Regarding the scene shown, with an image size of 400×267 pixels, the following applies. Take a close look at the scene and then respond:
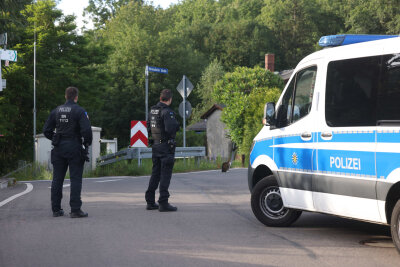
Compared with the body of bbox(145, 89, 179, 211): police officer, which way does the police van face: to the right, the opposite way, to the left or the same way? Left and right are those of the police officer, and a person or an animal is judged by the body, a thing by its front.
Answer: to the left

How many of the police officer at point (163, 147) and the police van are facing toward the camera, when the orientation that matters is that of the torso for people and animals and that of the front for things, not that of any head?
0

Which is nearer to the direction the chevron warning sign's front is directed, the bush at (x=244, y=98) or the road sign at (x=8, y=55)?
the road sign

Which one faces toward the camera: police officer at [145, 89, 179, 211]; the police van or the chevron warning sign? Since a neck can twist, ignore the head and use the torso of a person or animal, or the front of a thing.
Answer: the chevron warning sign

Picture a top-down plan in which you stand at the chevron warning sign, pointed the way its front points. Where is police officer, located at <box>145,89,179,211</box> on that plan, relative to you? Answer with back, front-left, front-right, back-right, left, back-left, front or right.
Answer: front

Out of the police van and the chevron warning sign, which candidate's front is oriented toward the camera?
the chevron warning sign

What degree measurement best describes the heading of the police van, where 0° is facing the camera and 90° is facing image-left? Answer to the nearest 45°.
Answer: approximately 135°

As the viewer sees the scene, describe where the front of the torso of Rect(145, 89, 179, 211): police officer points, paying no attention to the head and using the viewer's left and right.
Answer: facing away from the viewer and to the right of the viewer

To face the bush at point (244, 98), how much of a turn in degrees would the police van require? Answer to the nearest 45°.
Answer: approximately 45° to its right

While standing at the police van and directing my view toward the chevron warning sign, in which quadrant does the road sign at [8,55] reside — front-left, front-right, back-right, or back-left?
front-left

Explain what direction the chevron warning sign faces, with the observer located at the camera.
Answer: facing the viewer

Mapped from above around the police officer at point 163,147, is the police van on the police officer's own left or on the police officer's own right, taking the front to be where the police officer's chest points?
on the police officer's own right

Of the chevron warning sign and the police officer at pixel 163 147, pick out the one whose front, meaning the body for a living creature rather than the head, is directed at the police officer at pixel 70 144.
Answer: the chevron warning sign
